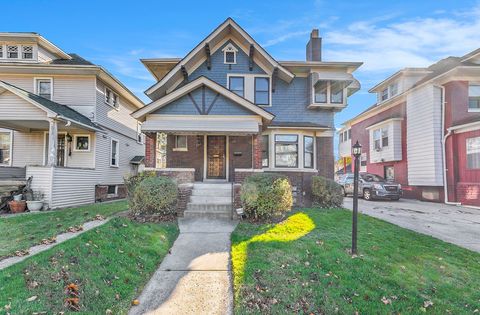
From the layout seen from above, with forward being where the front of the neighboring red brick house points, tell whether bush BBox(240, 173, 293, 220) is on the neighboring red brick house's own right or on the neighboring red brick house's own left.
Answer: on the neighboring red brick house's own right

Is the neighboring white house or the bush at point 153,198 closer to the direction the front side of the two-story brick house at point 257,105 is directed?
the bush

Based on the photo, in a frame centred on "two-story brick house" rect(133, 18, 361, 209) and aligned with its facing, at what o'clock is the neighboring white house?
The neighboring white house is roughly at 3 o'clock from the two-story brick house.

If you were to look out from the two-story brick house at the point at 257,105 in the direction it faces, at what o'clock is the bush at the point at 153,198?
The bush is roughly at 1 o'clock from the two-story brick house.

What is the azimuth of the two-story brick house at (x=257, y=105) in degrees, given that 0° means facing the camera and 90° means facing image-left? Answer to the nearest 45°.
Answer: approximately 0°
